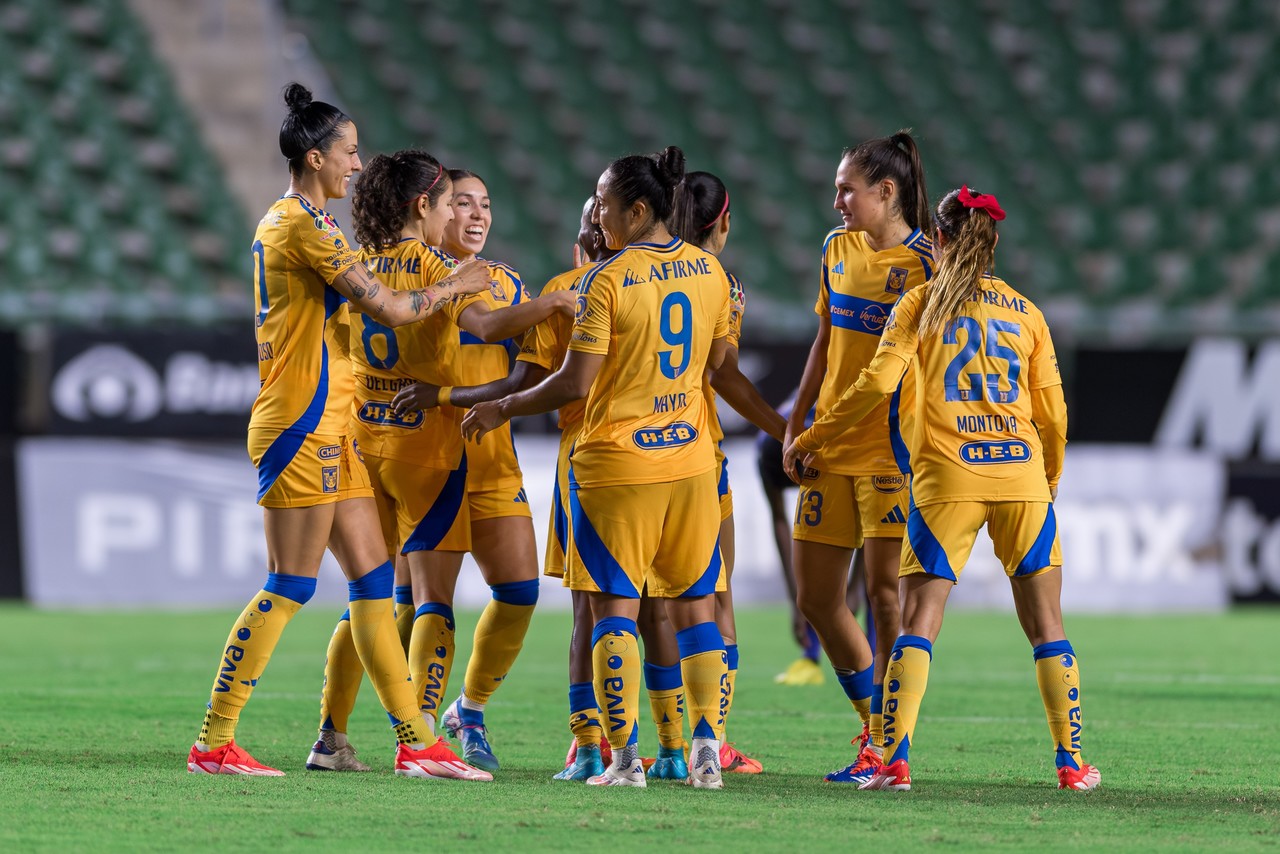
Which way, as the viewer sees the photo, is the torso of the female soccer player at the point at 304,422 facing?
to the viewer's right

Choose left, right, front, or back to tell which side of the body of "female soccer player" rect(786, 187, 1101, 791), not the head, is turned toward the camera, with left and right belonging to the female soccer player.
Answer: back

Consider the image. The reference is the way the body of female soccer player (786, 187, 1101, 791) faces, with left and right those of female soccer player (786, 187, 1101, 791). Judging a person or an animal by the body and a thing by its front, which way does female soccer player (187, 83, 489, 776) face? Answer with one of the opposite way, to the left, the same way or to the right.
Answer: to the right

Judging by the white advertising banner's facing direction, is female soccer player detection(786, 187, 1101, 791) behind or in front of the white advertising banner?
in front

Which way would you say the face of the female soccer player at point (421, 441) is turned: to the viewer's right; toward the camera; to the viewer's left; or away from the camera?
to the viewer's right

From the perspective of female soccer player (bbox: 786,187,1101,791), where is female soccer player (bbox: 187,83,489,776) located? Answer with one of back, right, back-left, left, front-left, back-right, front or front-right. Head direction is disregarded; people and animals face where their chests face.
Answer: left

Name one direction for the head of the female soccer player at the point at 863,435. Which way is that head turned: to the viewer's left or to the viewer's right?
to the viewer's left

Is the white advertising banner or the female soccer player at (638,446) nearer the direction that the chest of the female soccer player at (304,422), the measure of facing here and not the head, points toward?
the female soccer player

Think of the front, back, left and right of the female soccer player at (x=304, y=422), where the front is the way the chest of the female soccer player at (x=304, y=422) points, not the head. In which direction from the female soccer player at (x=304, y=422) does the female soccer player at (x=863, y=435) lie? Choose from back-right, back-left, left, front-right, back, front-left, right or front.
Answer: front

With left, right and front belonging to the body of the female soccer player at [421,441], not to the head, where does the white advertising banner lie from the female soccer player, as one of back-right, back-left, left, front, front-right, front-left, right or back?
front-left

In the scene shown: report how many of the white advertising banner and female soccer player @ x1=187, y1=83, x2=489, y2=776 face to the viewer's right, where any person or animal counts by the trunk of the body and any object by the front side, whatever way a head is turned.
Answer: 1

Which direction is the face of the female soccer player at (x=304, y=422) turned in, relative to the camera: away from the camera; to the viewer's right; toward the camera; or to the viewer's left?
to the viewer's right

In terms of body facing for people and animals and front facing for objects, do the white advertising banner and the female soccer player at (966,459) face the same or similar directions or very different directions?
very different directions

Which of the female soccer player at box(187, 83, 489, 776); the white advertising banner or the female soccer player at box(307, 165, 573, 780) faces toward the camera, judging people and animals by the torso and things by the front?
the white advertising banner

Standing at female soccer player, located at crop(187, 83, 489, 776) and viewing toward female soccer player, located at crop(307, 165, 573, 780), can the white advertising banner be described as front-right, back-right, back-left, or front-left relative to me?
front-left

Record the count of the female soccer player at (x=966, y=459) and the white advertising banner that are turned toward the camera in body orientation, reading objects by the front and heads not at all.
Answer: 1

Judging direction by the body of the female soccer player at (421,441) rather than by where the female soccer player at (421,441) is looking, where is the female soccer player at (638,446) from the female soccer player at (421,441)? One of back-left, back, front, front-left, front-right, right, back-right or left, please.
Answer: right

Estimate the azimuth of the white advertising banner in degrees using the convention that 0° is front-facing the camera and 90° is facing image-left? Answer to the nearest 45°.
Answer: approximately 0°
